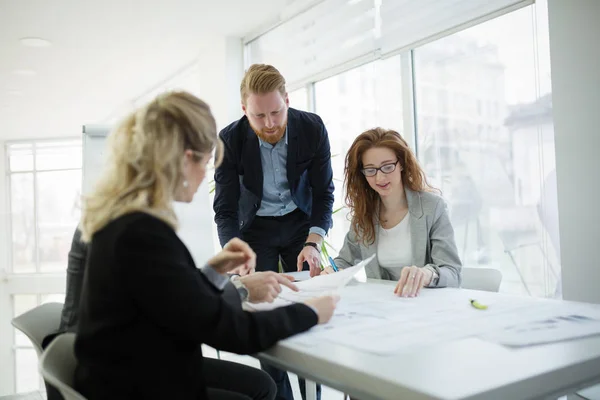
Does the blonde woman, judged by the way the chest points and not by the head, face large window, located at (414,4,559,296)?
yes

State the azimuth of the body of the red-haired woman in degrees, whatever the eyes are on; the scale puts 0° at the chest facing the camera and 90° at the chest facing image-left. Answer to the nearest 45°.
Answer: approximately 45°

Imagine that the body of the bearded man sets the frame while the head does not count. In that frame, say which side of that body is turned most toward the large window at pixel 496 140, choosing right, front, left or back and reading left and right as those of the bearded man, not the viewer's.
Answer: left

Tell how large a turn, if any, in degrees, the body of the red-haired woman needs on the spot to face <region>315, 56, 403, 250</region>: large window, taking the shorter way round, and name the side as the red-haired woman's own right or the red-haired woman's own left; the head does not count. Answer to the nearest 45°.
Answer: approximately 135° to the red-haired woman's own right

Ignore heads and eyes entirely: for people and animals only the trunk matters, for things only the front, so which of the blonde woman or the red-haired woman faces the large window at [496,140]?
the blonde woman

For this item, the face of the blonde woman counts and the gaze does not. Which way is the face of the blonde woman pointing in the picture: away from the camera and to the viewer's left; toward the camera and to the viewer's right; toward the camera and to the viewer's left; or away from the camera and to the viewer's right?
away from the camera and to the viewer's right

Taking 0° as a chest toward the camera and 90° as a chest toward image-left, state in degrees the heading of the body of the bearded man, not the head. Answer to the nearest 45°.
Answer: approximately 0°

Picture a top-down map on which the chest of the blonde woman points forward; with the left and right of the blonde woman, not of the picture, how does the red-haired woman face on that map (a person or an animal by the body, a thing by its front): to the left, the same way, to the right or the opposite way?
the opposite way

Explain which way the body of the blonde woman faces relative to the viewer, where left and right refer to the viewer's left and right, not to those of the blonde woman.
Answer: facing away from the viewer and to the right of the viewer

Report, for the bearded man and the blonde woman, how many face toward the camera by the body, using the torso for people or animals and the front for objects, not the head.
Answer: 1
